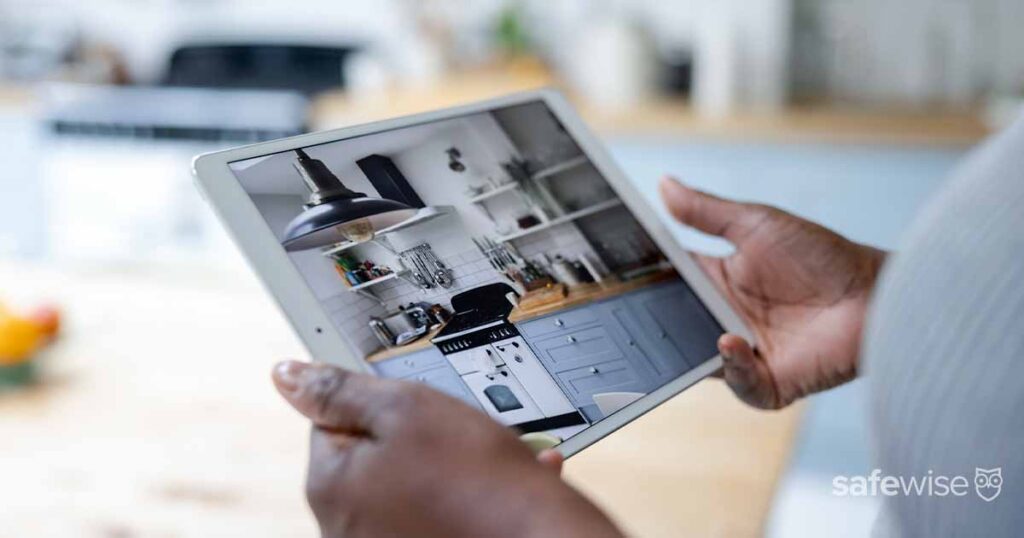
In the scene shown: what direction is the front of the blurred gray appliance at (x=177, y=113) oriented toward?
toward the camera

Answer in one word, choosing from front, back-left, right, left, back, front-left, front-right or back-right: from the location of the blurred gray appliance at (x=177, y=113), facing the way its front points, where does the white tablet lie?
front

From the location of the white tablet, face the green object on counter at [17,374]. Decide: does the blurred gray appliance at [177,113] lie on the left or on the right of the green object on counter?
right

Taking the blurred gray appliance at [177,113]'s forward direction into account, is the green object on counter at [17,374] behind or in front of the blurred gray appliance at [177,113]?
in front

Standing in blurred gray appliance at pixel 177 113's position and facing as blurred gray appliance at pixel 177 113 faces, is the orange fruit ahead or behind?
ahead
